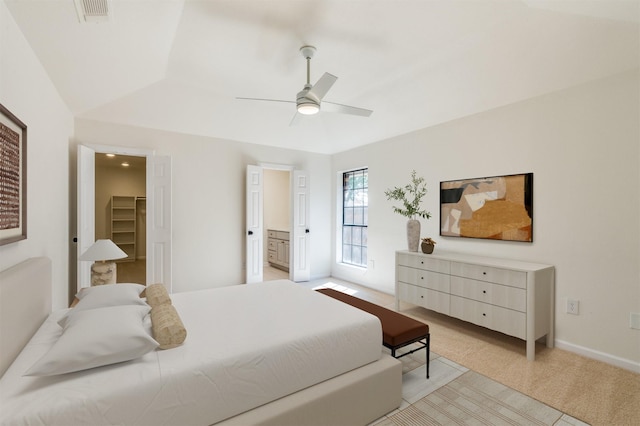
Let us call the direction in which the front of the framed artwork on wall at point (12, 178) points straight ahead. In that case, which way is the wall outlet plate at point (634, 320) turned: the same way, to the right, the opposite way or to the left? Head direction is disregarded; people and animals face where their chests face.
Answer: the opposite way

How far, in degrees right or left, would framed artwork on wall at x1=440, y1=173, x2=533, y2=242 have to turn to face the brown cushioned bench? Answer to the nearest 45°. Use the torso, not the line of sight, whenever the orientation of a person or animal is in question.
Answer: approximately 45° to its left

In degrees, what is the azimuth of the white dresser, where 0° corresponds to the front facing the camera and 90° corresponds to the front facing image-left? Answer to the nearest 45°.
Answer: approximately 45°

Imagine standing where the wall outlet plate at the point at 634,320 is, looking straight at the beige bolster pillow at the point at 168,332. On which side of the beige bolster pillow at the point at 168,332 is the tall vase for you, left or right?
right

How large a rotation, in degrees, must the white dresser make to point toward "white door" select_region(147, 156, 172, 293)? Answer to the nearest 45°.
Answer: approximately 45° to its right

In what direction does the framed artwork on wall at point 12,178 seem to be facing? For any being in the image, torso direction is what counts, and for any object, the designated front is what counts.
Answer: to the viewer's right

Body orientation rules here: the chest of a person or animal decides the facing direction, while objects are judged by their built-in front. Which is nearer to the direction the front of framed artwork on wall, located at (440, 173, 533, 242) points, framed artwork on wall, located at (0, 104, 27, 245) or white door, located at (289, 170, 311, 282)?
the framed artwork on wall

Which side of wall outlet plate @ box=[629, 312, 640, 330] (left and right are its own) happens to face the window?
right
